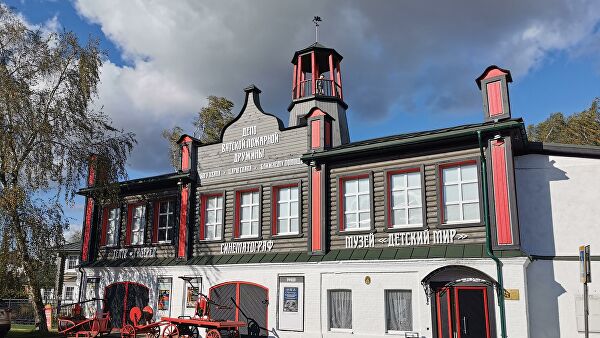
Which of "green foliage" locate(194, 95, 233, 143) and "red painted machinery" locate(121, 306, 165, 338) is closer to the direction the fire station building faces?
the red painted machinery

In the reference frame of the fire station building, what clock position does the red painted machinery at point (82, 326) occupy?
The red painted machinery is roughly at 2 o'clock from the fire station building.

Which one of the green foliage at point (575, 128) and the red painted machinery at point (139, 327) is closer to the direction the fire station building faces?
the red painted machinery

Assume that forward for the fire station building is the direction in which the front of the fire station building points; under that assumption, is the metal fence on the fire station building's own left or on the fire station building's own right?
on the fire station building's own right

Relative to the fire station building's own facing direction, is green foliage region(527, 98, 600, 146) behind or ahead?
behind

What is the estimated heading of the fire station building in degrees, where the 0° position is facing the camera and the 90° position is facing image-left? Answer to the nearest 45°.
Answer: approximately 45°

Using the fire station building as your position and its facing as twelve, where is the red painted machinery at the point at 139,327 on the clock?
The red painted machinery is roughly at 2 o'clock from the fire station building.
